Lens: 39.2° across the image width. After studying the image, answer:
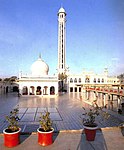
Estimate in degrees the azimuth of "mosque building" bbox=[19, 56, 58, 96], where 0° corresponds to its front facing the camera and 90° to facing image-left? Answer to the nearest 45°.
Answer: approximately 0°
